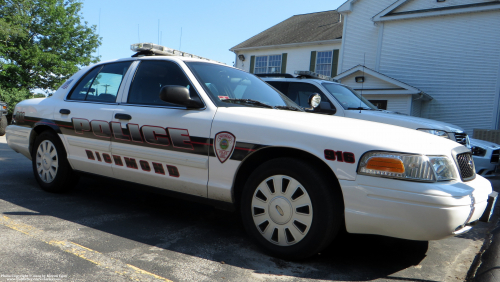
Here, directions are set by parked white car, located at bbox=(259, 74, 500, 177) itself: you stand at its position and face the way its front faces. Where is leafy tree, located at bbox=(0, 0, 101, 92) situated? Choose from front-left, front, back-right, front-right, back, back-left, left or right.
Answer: back

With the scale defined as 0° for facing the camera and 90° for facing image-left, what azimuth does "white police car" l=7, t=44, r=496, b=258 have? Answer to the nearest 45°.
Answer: approximately 315°

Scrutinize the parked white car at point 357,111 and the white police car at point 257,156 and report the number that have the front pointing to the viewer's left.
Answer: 0

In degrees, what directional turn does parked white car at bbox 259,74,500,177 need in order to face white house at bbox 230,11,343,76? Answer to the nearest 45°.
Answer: approximately 135° to its left

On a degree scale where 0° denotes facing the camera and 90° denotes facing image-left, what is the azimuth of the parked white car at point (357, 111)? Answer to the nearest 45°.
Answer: approximately 315°

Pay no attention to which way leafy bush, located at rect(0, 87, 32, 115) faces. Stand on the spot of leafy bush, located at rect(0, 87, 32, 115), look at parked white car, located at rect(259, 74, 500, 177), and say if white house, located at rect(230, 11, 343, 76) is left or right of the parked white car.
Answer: left

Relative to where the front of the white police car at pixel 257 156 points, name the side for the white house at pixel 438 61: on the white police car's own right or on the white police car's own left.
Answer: on the white police car's own left

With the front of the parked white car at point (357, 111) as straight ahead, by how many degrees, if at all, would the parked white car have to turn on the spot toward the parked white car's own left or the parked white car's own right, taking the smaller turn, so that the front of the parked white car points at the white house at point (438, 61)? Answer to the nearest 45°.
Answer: approximately 135° to the parked white car's own left

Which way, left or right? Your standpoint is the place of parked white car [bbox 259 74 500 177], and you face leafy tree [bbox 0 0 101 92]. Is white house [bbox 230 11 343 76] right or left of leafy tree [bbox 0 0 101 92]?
right

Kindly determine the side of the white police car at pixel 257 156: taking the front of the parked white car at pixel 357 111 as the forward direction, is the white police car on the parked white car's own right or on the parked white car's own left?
on the parked white car's own right
